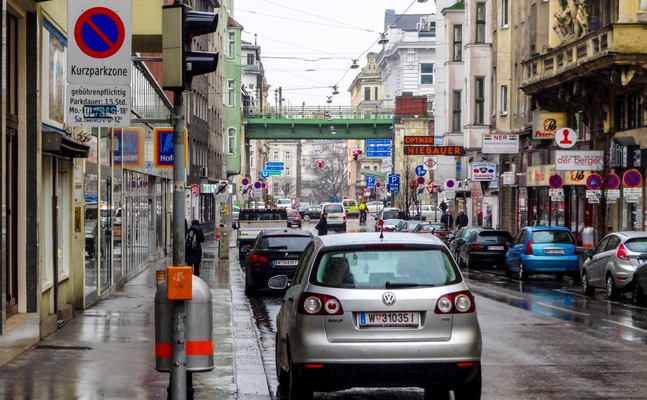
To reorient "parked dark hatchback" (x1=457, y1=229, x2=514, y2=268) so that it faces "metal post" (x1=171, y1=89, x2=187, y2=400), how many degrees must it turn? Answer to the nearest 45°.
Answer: approximately 180°

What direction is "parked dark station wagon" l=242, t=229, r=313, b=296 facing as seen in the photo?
away from the camera

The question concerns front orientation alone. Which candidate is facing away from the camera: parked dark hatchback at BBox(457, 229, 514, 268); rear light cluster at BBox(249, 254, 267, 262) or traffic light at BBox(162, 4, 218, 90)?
the parked dark hatchback

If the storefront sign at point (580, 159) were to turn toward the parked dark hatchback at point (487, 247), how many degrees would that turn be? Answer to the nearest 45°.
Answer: approximately 45° to its right

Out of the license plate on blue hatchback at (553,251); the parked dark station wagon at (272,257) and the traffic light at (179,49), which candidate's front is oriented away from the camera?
the parked dark station wagon
